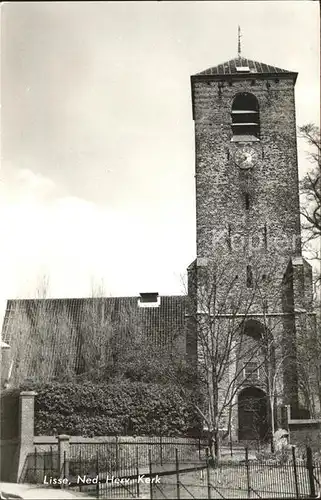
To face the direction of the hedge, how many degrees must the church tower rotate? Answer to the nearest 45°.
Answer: approximately 45° to its right

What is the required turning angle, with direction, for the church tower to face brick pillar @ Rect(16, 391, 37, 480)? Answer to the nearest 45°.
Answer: approximately 45° to its right

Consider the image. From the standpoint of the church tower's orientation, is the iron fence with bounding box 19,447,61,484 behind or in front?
in front

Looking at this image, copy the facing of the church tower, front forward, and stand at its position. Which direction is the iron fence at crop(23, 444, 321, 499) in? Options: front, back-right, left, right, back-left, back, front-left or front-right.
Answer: front

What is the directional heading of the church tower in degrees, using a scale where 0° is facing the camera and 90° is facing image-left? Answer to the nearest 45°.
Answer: approximately 0°
